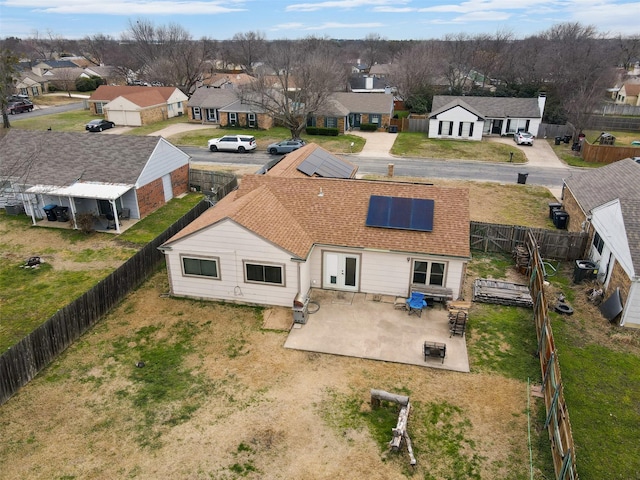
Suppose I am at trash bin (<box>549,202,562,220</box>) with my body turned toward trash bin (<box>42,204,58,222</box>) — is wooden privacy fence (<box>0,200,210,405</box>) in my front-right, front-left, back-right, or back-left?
front-left

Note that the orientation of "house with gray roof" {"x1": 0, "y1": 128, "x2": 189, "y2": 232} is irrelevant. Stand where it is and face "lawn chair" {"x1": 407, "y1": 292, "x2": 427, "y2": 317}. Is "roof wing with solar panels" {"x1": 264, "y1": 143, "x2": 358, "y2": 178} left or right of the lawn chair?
left

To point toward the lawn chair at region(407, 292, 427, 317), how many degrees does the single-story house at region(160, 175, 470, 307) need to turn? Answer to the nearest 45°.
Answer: approximately 135° to its right

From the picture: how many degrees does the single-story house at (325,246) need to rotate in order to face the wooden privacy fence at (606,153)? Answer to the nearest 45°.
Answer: approximately 45° to its right

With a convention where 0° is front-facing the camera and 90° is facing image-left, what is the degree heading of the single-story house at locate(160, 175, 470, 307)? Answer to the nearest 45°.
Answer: approximately 180°

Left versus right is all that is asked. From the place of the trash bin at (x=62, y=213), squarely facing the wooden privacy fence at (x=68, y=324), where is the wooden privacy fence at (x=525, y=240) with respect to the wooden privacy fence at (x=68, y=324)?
left

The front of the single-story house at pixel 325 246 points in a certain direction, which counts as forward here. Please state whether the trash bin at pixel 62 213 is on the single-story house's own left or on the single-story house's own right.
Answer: on the single-story house's own left

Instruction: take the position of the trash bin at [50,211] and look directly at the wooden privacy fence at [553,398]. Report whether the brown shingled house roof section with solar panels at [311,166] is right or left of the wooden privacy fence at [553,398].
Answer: left

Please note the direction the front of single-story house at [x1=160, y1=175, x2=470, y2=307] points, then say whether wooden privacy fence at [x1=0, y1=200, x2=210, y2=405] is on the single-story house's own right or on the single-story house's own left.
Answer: on the single-story house's own left

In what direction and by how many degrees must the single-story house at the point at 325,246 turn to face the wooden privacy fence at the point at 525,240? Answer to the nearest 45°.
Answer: approximately 90° to its right

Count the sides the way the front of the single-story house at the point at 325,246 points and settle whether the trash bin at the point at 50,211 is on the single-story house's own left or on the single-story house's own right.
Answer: on the single-story house's own left

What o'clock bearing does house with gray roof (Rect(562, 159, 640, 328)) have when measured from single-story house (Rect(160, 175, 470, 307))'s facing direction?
The house with gray roof is roughly at 3 o'clock from the single-story house.

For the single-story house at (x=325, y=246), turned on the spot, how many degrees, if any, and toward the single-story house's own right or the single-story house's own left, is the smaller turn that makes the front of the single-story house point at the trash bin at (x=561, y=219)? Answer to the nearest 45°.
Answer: approximately 45° to the single-story house's own right

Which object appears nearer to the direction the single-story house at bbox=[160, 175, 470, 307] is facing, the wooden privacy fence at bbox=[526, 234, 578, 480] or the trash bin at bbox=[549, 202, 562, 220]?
the trash bin

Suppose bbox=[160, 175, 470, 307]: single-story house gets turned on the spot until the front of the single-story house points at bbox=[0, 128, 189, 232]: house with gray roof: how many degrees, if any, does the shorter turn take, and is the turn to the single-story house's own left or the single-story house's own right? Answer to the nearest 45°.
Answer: approximately 45° to the single-story house's own left
